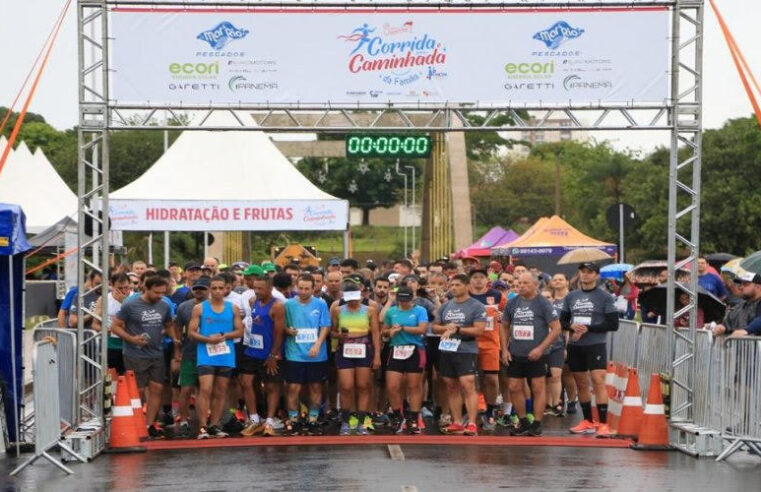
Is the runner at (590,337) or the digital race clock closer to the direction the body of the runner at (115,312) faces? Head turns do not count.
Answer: the runner

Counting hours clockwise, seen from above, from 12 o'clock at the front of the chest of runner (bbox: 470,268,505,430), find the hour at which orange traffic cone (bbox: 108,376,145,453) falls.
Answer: The orange traffic cone is roughly at 2 o'clock from the runner.

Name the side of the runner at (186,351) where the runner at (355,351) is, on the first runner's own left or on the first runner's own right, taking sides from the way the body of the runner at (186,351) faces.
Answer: on the first runner's own left

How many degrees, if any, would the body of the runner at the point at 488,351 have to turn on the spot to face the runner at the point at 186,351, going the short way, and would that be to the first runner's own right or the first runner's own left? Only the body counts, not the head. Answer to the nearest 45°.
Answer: approximately 90° to the first runner's own right

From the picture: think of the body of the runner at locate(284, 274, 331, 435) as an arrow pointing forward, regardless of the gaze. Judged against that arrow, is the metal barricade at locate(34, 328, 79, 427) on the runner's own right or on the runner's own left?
on the runner's own right

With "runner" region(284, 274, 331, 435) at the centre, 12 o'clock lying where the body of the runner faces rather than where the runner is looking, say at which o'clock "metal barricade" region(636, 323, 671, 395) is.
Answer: The metal barricade is roughly at 9 o'clock from the runner.

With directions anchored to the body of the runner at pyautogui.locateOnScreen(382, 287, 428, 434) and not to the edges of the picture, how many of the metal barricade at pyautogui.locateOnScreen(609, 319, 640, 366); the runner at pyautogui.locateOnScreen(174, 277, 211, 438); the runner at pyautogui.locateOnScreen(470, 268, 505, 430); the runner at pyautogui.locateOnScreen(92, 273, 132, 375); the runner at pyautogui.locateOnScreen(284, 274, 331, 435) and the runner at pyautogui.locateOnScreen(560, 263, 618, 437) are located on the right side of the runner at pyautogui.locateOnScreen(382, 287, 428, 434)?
3
